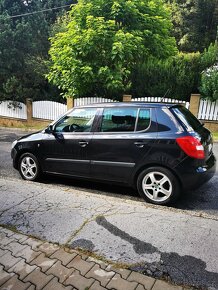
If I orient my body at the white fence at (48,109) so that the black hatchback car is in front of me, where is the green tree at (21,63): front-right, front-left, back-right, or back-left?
back-right

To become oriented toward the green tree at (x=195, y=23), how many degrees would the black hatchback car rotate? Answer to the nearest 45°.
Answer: approximately 45° to its right

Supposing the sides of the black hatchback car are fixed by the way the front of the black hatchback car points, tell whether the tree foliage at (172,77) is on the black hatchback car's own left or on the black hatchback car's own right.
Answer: on the black hatchback car's own right

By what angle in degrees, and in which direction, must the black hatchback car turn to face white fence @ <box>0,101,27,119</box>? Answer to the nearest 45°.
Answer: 0° — it already faces it

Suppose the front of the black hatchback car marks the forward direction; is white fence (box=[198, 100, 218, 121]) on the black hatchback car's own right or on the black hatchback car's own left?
on the black hatchback car's own right

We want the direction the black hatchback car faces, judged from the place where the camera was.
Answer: facing away from the viewer and to the left of the viewer

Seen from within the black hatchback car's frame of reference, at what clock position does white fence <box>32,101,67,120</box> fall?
The white fence is roughly at 1 o'clock from the black hatchback car.

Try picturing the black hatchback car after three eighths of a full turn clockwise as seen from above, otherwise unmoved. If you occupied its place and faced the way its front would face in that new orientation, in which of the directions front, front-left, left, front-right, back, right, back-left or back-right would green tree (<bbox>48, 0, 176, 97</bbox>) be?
left
